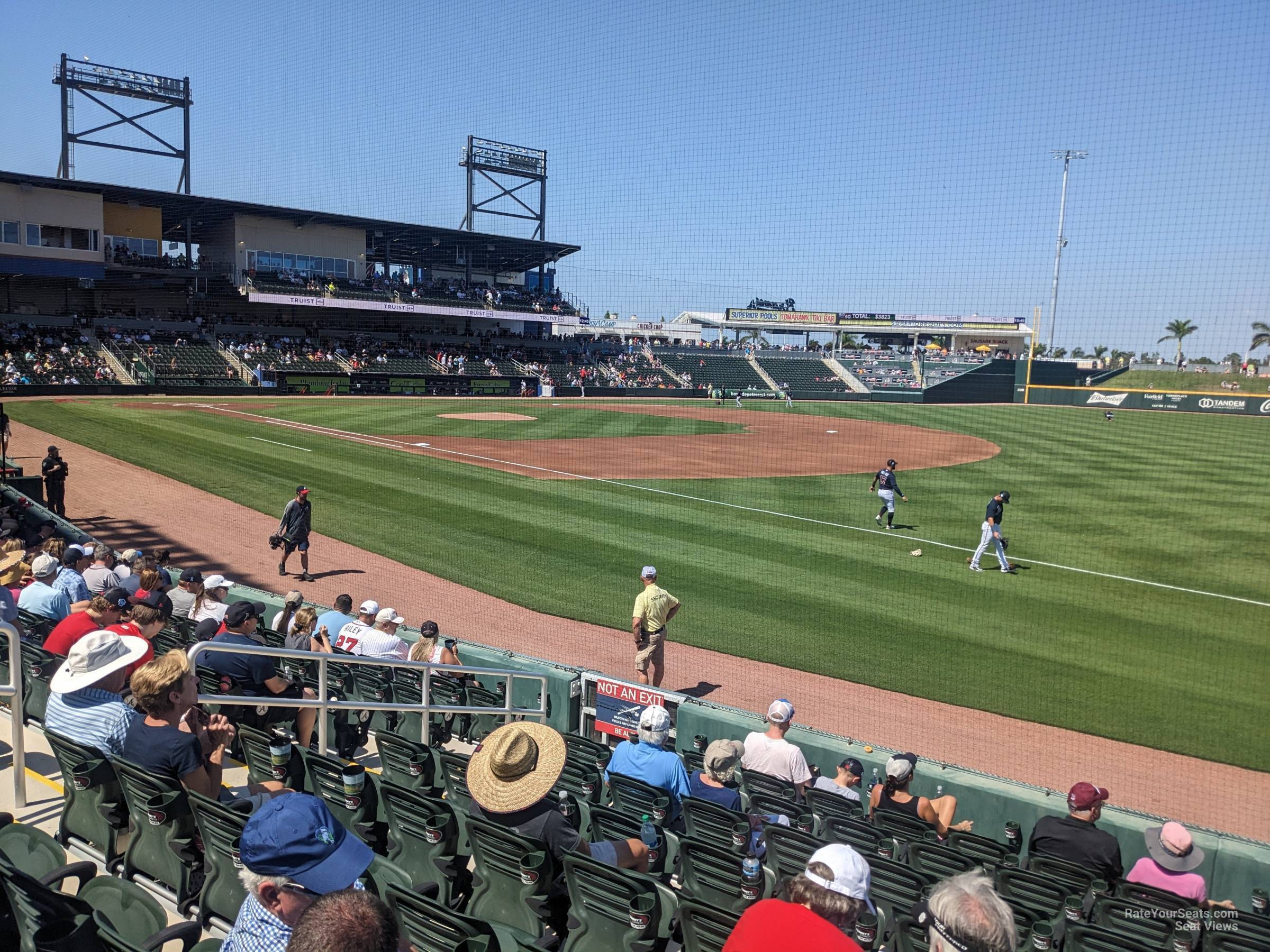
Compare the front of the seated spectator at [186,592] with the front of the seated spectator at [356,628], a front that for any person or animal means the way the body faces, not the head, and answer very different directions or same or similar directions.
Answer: same or similar directions

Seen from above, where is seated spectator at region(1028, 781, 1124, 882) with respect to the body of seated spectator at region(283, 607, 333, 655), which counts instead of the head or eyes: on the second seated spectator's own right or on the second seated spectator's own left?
on the second seated spectator's own right

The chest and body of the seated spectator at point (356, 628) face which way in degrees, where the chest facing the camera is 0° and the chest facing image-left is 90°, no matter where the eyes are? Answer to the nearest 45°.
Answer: approximately 225°

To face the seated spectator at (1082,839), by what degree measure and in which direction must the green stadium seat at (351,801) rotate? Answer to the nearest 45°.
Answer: approximately 45° to its right

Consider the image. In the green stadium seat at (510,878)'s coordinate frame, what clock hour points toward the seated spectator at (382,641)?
The seated spectator is roughly at 10 o'clock from the green stadium seat.

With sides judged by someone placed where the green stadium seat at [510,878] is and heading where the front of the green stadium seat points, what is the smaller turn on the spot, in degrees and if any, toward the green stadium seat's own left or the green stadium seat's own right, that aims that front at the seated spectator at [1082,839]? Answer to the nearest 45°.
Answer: approximately 45° to the green stadium seat's own right

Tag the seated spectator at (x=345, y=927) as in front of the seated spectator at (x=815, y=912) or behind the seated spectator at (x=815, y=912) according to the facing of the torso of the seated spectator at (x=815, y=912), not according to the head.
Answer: behind

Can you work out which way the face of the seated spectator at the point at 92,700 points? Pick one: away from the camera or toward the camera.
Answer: away from the camera

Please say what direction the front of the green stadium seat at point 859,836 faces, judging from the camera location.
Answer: facing away from the viewer and to the right of the viewer

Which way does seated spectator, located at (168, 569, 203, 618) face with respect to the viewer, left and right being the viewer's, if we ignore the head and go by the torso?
facing away from the viewer and to the right of the viewer

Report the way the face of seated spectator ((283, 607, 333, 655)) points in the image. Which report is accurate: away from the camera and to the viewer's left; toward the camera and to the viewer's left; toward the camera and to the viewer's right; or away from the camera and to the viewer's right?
away from the camera and to the viewer's right

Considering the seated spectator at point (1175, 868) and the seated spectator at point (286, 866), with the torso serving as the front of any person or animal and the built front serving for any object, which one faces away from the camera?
the seated spectator at point (1175, 868)

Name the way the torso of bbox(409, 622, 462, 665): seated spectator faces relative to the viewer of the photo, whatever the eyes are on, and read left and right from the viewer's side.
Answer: facing away from the viewer

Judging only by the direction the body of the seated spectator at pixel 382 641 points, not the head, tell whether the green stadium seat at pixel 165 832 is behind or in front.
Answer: behind

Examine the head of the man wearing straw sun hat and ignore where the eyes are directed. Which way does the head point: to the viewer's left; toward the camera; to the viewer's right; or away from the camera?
away from the camera

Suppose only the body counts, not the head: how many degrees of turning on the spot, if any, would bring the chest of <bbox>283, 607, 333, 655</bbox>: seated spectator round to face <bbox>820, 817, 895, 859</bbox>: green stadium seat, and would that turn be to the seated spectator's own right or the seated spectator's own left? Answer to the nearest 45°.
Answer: approximately 90° to the seated spectator's own right

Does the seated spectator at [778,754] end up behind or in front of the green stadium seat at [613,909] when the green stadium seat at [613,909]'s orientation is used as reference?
in front

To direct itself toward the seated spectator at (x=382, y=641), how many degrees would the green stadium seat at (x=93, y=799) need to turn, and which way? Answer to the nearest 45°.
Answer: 0° — it already faces them

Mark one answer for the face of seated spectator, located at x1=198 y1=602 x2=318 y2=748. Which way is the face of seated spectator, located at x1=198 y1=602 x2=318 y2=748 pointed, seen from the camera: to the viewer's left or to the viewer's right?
to the viewer's right
